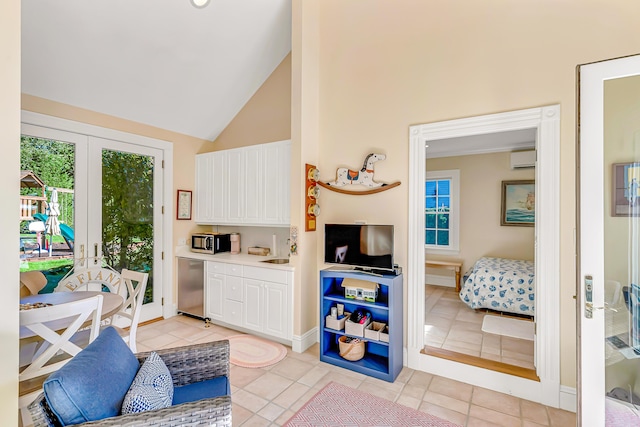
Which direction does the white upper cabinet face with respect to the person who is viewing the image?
facing the viewer and to the left of the viewer

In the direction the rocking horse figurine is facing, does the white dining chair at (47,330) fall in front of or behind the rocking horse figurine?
behind

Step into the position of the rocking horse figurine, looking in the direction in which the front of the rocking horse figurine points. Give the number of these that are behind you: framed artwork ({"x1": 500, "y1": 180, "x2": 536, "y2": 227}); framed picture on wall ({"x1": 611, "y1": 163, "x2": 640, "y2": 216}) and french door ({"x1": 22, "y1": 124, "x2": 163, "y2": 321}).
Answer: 1

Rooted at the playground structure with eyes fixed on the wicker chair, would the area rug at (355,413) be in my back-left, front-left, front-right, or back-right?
front-left

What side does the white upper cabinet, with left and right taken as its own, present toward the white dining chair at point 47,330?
front

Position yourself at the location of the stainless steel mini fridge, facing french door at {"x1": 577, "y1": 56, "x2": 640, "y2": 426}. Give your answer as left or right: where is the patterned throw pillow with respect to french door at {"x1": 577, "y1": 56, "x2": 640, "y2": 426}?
right

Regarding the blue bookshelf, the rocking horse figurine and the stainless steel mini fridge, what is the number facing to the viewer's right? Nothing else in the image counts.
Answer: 1

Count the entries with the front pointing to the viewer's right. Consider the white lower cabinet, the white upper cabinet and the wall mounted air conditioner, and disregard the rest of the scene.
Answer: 0

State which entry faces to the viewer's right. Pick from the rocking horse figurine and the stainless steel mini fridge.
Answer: the rocking horse figurine

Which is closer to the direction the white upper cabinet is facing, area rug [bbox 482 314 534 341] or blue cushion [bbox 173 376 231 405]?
the blue cushion

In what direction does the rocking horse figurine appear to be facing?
to the viewer's right

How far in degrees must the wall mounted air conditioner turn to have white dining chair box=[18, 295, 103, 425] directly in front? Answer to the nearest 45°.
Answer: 0° — it already faces it

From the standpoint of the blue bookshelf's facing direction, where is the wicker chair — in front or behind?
in front

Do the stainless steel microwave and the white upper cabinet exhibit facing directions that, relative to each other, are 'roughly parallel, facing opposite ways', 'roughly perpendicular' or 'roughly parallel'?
roughly parallel

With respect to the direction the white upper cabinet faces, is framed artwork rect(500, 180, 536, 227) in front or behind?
behind

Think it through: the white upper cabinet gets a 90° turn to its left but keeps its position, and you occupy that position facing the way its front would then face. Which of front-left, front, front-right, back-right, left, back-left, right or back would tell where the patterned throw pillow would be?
front-right

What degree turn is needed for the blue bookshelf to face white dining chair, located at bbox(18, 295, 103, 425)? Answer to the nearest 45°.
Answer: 0° — it already faces it

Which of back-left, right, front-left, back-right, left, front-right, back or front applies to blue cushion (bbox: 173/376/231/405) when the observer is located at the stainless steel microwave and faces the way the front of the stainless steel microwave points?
front-left

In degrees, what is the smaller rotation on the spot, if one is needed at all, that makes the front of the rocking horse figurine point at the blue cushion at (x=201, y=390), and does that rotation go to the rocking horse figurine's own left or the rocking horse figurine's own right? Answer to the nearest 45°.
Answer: approximately 135° to the rocking horse figurine's own right

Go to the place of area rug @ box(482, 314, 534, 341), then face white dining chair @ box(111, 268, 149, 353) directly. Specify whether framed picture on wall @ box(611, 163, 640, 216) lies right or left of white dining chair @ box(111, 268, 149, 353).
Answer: left
